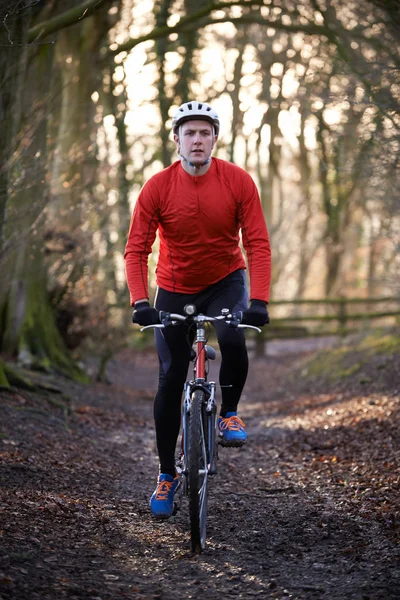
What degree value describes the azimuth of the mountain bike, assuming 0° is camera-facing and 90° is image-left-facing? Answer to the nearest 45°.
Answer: approximately 0°

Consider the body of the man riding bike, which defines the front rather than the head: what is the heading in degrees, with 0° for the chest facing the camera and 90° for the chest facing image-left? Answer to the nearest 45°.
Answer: approximately 0°
